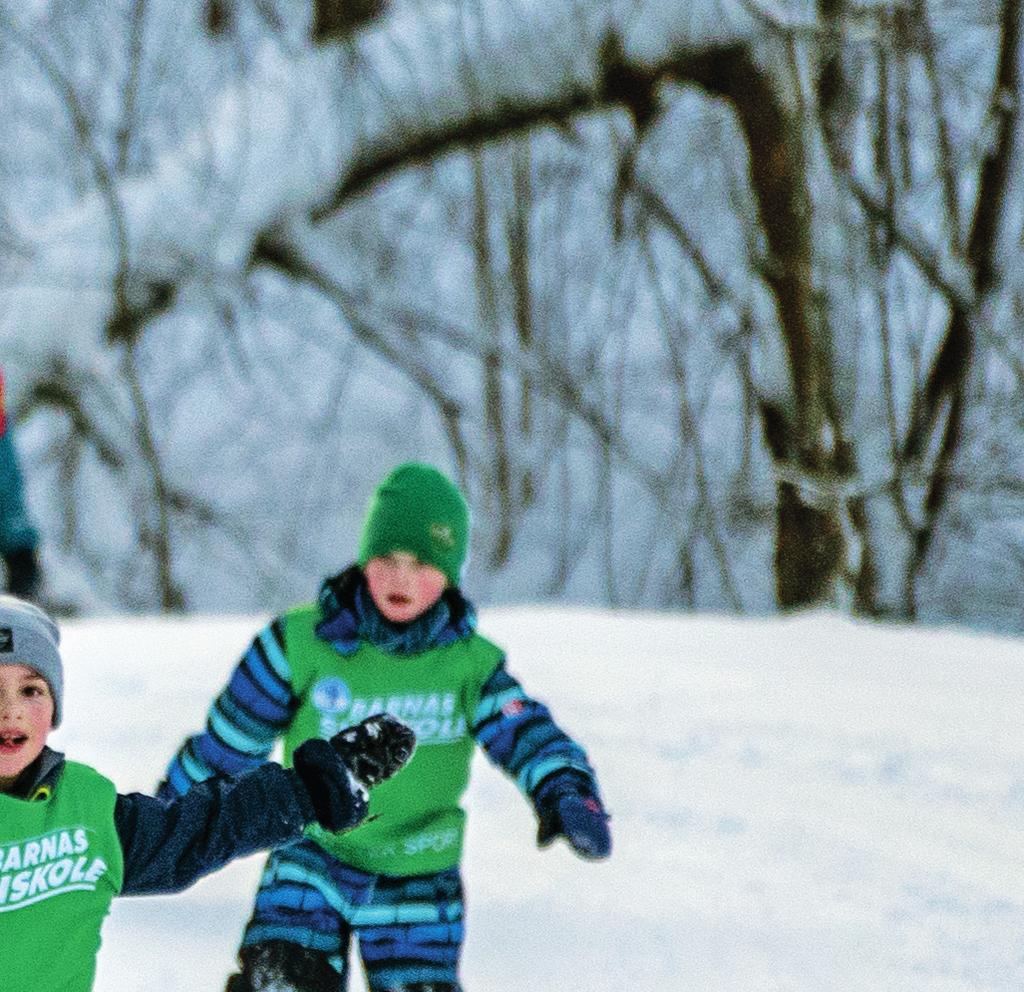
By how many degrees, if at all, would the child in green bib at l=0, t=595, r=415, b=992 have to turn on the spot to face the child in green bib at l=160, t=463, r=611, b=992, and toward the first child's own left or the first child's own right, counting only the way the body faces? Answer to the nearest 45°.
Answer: approximately 135° to the first child's own left

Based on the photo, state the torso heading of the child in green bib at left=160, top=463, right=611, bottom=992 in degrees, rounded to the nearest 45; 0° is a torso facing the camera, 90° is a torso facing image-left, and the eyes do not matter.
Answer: approximately 0°

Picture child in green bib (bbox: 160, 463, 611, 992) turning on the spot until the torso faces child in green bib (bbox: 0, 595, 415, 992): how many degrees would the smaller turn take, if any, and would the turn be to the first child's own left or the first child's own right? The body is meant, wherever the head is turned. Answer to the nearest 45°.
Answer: approximately 45° to the first child's own right

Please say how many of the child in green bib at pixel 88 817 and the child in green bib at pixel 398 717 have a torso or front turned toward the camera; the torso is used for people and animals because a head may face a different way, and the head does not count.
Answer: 2
